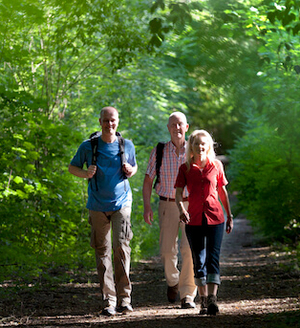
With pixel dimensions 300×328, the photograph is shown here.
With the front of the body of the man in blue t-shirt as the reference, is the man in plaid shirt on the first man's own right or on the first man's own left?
on the first man's own left

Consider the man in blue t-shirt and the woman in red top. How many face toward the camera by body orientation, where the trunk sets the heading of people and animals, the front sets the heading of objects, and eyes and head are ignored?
2

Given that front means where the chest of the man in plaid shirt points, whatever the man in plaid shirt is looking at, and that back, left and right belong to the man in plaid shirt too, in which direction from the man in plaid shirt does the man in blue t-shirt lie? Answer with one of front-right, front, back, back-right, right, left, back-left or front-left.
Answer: front-right

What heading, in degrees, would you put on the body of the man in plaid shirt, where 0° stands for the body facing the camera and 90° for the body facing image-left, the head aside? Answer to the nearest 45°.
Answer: approximately 0°

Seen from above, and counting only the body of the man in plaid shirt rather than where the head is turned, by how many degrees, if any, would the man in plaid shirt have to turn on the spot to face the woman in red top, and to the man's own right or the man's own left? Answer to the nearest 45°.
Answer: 0° — they already face them

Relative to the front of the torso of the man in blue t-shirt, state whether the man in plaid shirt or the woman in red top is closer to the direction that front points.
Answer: the woman in red top

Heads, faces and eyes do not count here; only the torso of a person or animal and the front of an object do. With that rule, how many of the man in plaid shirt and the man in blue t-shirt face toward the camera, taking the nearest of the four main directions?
2

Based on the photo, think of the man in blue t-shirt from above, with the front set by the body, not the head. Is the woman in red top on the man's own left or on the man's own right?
on the man's own left
